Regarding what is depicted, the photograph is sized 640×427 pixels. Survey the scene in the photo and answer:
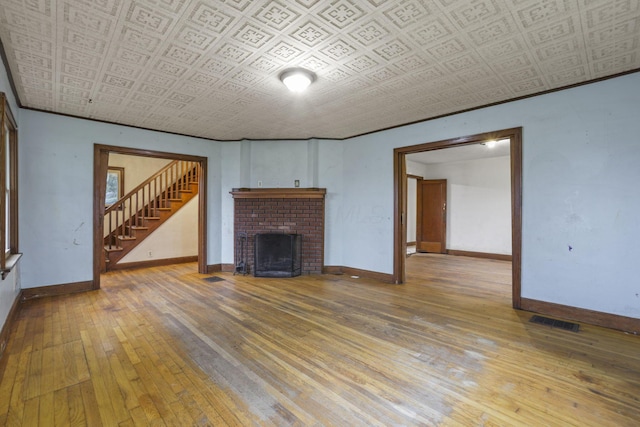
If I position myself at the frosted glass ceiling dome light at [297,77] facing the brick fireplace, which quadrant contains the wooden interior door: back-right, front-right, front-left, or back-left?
front-right

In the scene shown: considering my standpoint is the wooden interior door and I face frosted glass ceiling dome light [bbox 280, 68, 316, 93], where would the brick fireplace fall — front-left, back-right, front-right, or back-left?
front-right

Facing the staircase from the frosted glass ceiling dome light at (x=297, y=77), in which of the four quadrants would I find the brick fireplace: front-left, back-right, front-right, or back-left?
front-right

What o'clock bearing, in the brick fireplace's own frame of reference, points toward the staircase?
The staircase is roughly at 4 o'clock from the brick fireplace.

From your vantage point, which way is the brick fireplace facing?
toward the camera

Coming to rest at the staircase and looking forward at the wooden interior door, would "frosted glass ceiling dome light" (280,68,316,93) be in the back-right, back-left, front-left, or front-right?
front-right

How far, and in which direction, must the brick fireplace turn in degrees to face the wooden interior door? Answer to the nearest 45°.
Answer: approximately 135° to its left

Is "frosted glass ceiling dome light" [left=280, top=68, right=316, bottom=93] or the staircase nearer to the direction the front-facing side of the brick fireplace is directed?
the frosted glass ceiling dome light

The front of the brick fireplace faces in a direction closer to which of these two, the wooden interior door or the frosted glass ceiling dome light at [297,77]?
the frosted glass ceiling dome light

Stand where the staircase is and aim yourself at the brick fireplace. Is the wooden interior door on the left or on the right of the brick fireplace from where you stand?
left

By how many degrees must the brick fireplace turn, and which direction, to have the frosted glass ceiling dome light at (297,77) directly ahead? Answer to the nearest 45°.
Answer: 0° — it already faces it
